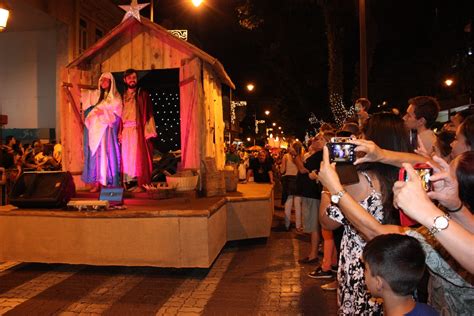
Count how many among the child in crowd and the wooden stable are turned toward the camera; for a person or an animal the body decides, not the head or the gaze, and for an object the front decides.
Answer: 1

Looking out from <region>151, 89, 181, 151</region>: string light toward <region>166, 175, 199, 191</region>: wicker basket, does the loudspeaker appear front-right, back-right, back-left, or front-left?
front-right

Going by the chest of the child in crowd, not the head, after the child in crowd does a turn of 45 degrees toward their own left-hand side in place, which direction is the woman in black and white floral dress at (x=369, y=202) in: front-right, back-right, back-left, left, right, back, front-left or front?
right

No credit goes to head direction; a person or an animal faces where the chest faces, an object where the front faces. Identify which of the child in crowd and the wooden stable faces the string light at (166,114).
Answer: the child in crowd

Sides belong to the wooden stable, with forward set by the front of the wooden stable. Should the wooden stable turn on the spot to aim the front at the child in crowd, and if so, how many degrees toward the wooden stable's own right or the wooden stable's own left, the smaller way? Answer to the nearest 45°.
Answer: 0° — it already faces them

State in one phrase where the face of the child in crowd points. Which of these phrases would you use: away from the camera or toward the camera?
away from the camera

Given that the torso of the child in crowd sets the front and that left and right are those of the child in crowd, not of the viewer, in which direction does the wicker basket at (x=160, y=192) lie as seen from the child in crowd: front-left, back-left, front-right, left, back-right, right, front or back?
front

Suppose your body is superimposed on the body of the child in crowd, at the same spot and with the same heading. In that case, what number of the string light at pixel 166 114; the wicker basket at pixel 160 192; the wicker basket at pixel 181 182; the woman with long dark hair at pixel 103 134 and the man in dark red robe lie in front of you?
5

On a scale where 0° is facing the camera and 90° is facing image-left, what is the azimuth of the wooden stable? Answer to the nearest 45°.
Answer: approximately 0°

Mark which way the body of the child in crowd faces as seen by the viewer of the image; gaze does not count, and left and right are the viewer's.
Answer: facing away from the viewer and to the left of the viewer

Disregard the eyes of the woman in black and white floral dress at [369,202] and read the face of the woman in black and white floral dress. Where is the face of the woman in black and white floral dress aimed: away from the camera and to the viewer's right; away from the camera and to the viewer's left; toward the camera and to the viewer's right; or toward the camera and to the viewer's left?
away from the camera and to the viewer's left

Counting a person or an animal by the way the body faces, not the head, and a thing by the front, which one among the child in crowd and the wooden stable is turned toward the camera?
the wooden stable

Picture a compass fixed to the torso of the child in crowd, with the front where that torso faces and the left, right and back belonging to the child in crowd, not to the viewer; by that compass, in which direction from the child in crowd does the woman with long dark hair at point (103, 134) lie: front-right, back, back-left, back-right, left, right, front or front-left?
front

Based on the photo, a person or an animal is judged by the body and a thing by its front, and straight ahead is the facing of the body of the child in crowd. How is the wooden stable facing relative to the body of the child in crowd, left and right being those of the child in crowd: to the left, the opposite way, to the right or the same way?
the opposite way
